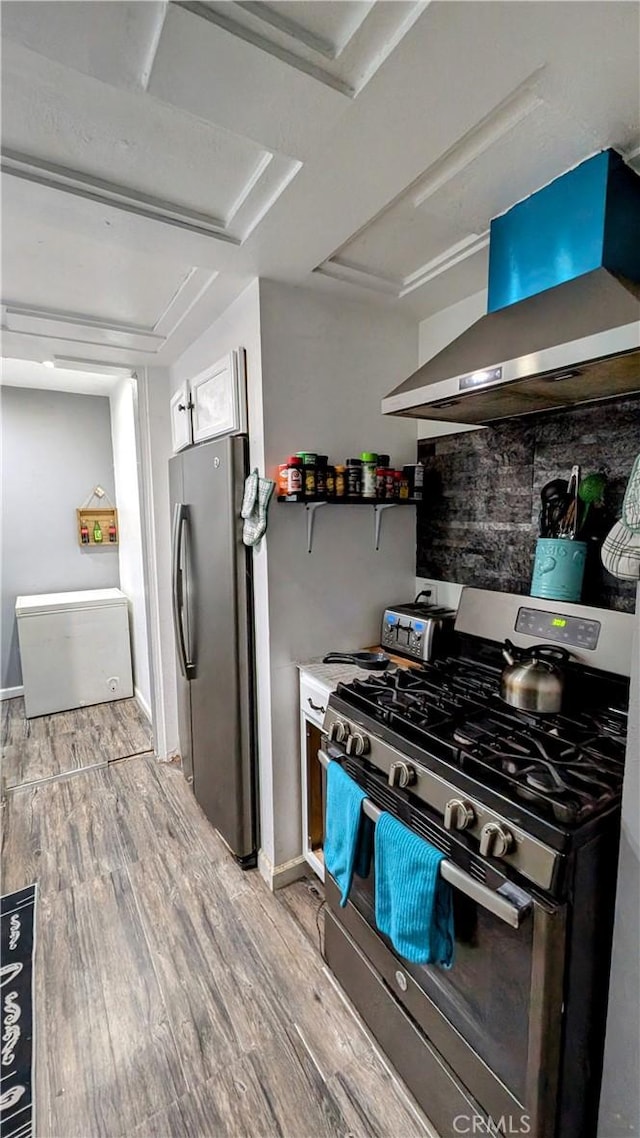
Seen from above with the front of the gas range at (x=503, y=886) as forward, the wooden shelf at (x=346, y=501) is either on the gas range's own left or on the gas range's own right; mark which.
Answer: on the gas range's own right

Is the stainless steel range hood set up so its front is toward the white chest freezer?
no

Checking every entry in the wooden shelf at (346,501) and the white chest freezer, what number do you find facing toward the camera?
2

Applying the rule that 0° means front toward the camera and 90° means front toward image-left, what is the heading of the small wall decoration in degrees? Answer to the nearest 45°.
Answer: approximately 0°

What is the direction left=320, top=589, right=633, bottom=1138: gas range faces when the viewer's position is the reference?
facing the viewer and to the left of the viewer

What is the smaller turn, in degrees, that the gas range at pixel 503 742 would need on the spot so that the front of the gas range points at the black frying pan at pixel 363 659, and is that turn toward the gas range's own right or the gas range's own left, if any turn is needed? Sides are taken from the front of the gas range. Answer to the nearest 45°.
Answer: approximately 90° to the gas range's own right

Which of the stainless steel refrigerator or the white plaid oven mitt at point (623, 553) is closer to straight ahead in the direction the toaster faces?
the stainless steel refrigerator

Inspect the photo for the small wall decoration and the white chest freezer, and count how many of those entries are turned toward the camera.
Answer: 2

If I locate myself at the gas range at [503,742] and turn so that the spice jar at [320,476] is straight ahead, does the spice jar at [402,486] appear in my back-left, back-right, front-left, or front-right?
front-right

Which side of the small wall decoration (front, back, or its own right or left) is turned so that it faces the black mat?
front

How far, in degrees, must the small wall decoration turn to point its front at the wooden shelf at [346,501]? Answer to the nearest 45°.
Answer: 0° — it already faces it

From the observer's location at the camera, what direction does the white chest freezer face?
facing the viewer

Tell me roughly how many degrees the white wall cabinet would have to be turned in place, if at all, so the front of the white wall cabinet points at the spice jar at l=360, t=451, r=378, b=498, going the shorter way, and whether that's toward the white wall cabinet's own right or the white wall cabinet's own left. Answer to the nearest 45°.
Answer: approximately 90° to the white wall cabinet's own left

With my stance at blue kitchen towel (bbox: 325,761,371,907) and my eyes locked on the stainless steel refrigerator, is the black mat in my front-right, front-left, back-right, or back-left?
front-left

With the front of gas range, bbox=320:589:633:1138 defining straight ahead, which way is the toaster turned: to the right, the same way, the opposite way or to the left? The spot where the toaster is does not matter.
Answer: the same way
